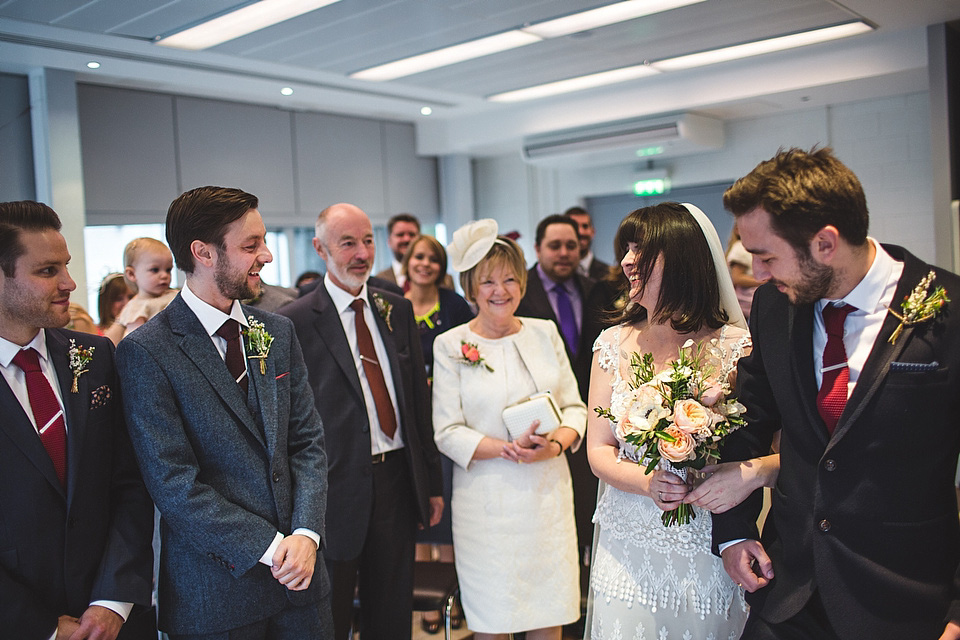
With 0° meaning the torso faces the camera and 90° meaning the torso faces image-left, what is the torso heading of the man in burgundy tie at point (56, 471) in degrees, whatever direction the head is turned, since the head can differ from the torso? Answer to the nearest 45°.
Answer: approximately 0°

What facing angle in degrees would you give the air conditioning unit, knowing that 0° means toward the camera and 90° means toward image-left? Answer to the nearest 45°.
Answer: approximately 45°

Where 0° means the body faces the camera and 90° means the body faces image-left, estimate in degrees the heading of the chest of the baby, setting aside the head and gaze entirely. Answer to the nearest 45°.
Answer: approximately 315°

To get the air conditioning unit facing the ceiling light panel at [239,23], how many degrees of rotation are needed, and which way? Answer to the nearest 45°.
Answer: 0° — it already faces it

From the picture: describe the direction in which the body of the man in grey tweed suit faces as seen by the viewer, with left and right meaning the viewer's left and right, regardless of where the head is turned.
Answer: facing the viewer and to the right of the viewer

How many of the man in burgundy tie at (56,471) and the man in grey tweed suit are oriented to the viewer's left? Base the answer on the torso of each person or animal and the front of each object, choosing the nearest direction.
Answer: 0

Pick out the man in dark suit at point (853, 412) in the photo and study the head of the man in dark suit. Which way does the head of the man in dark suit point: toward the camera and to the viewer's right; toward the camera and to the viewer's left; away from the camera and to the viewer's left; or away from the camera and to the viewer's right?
toward the camera and to the viewer's left

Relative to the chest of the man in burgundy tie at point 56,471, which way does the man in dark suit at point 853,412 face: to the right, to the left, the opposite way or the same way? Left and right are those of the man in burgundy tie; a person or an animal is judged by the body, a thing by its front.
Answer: to the right
